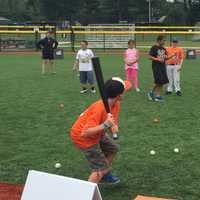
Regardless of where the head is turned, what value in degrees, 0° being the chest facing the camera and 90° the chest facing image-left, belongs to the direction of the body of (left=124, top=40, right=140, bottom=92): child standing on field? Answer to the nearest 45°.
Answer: approximately 0°

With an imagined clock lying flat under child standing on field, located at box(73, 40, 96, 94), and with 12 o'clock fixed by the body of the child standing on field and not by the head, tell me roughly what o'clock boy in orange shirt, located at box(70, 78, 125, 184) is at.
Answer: The boy in orange shirt is roughly at 12 o'clock from the child standing on field.

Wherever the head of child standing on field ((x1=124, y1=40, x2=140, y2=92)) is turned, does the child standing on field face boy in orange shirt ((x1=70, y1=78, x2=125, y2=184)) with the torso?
yes

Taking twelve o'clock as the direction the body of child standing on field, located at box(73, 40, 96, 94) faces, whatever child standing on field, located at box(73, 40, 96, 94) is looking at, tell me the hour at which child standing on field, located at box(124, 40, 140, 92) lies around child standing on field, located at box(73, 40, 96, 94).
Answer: child standing on field, located at box(124, 40, 140, 92) is roughly at 9 o'clock from child standing on field, located at box(73, 40, 96, 94).

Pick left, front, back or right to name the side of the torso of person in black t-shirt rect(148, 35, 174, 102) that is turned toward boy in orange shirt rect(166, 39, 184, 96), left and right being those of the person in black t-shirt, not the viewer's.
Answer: left

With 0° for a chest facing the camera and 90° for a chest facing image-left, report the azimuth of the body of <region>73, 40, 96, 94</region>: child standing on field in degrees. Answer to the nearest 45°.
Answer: approximately 0°

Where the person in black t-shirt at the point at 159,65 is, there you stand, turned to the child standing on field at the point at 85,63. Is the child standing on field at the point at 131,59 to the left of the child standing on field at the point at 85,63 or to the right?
right
